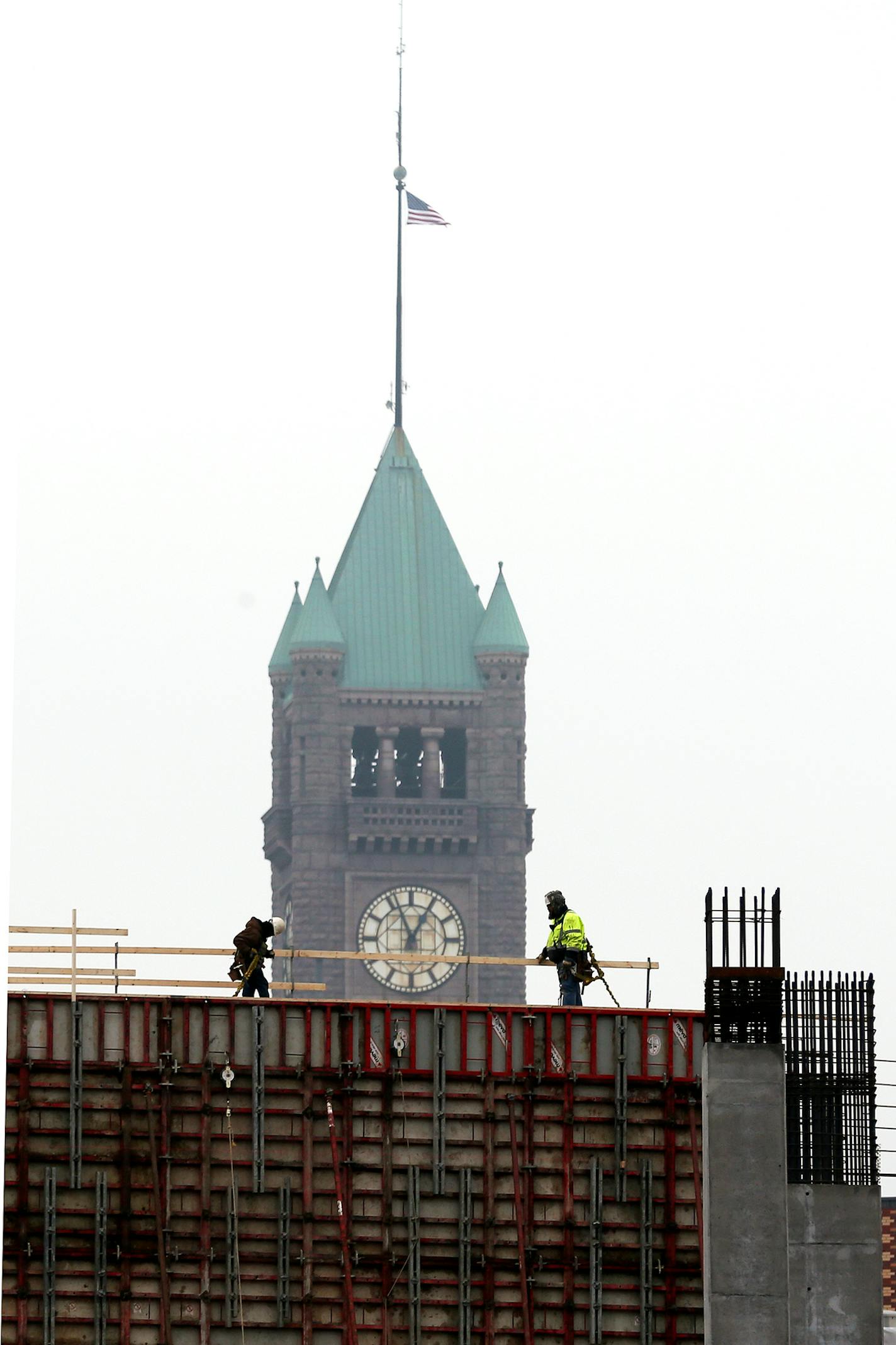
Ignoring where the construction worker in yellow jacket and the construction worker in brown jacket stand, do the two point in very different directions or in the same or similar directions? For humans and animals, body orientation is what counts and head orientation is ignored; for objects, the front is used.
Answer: very different directions

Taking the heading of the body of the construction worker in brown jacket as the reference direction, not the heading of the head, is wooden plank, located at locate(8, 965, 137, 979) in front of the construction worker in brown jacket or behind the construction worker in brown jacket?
behind

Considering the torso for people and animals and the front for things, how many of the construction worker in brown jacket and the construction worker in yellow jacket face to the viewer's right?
1

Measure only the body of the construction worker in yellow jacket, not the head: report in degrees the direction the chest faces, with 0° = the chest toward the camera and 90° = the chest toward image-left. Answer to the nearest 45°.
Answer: approximately 90°

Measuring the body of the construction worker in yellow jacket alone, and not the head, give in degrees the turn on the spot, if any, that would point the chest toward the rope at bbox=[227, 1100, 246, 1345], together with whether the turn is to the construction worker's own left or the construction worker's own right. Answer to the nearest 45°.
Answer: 0° — they already face it

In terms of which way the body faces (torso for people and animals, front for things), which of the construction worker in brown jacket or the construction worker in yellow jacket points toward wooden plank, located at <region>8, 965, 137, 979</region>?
the construction worker in yellow jacket

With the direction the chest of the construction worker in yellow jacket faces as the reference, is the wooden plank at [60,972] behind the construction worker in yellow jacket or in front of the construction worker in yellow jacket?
in front

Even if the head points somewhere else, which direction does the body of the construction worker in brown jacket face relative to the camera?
to the viewer's right

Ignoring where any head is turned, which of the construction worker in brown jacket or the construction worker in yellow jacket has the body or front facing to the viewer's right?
the construction worker in brown jacket

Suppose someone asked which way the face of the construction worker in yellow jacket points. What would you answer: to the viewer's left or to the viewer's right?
to the viewer's left

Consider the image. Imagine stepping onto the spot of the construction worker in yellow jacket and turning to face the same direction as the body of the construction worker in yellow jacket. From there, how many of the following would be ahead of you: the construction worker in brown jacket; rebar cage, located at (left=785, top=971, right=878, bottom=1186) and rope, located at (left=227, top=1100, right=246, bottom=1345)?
2
